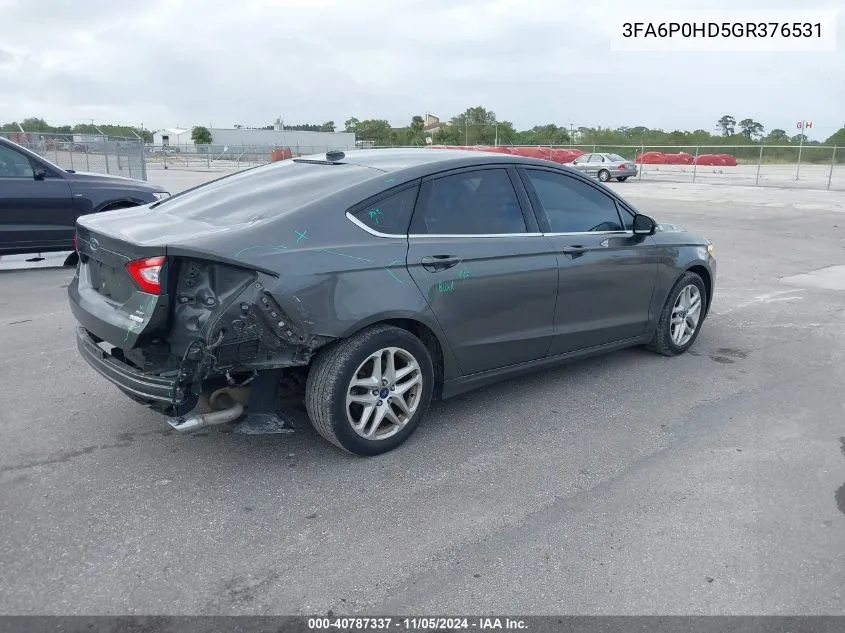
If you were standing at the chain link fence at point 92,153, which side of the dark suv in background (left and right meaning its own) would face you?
left

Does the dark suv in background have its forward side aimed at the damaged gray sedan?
no

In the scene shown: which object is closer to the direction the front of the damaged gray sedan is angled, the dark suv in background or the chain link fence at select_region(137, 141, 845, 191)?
the chain link fence

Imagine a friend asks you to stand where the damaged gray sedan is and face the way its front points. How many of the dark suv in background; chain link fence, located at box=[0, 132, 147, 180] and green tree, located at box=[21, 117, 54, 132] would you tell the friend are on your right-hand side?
0

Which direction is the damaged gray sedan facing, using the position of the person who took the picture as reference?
facing away from the viewer and to the right of the viewer

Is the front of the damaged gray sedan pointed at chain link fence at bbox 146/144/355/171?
no

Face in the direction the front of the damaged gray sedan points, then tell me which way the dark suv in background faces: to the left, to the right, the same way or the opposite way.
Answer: the same way

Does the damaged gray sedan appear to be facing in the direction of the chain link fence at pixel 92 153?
no

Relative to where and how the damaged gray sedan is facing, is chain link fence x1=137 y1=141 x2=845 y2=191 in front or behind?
in front

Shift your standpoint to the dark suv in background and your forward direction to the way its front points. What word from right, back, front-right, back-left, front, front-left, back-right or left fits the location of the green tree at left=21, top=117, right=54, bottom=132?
left

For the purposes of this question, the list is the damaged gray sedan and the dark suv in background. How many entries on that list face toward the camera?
0

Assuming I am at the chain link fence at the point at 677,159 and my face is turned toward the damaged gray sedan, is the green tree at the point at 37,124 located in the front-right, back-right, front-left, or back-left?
back-right

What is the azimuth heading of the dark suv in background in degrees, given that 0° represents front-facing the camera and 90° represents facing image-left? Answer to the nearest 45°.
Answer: approximately 270°

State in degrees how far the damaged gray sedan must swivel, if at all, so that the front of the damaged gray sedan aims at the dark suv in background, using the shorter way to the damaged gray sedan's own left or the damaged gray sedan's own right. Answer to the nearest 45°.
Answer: approximately 90° to the damaged gray sedan's own left

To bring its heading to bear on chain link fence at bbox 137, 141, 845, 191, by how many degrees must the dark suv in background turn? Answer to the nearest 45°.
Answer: approximately 45° to its left
